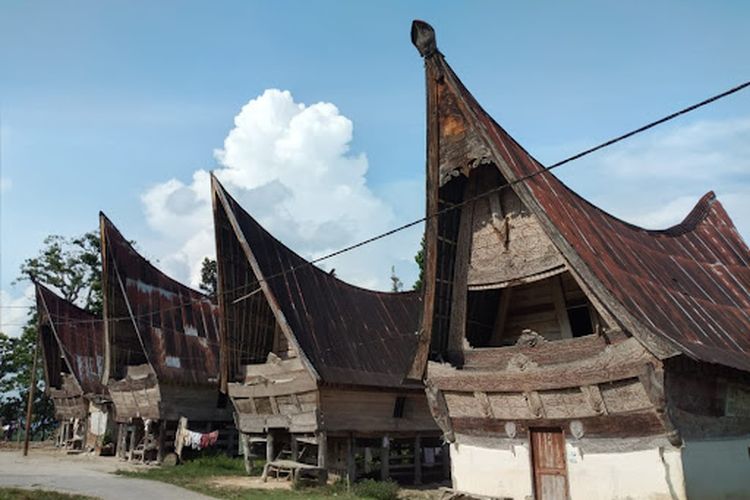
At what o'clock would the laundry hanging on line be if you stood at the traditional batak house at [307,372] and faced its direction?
The laundry hanging on line is roughly at 3 o'clock from the traditional batak house.

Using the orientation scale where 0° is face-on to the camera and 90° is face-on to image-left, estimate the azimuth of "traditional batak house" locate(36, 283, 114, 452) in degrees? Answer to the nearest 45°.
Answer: approximately 45°

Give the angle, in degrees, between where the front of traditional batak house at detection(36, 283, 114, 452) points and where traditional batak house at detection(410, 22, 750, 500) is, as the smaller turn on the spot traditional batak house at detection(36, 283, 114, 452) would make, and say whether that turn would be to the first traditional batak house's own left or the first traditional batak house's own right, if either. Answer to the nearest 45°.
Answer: approximately 45° to the first traditional batak house's own left

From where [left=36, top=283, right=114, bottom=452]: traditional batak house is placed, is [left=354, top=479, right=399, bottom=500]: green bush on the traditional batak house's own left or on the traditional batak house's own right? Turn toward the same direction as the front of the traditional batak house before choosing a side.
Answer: on the traditional batak house's own left

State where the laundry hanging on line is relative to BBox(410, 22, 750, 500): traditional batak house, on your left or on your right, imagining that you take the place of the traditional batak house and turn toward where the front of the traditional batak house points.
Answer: on your right

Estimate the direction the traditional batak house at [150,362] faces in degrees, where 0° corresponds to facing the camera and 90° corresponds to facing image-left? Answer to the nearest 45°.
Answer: approximately 45°

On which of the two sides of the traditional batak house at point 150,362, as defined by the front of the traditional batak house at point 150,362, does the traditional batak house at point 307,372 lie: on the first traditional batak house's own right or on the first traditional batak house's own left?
on the first traditional batak house's own left

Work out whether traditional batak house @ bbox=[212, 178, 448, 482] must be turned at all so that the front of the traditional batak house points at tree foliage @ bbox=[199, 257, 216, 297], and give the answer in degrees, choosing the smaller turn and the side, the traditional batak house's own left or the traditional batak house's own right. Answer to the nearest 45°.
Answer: approximately 135° to the traditional batak house's own right

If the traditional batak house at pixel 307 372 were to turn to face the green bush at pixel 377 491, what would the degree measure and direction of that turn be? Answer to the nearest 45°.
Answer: approximately 90° to its left

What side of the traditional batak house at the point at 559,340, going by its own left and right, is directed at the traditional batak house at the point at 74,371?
right

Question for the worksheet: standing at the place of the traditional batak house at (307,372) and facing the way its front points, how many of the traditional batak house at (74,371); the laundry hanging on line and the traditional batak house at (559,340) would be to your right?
2
